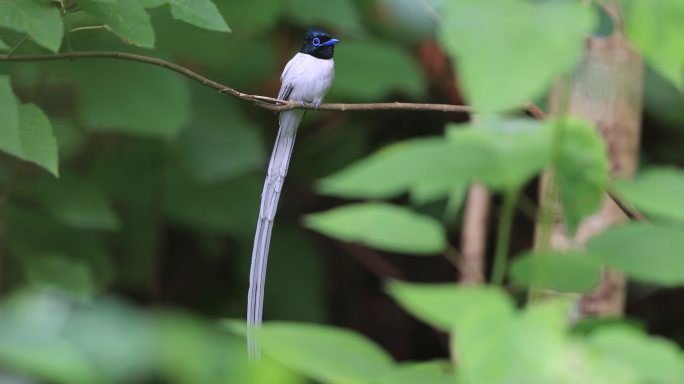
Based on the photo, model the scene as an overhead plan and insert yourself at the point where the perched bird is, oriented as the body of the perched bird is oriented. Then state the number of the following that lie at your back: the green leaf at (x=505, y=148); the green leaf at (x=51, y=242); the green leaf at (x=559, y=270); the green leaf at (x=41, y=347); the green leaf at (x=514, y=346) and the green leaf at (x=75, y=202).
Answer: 2

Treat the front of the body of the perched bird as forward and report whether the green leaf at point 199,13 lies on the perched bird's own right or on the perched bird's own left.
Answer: on the perched bird's own right

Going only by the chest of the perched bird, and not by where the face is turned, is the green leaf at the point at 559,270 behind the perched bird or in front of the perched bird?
in front

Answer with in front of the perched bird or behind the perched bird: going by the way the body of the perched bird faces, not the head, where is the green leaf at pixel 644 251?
in front

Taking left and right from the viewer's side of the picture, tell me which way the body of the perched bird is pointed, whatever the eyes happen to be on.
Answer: facing the viewer and to the right of the viewer
